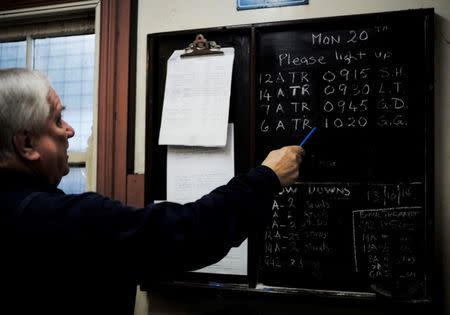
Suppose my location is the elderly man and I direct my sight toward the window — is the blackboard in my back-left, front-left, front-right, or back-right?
front-right

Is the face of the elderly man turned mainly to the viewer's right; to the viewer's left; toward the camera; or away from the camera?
to the viewer's right

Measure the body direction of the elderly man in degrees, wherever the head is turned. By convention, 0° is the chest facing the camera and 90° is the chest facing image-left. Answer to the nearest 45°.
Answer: approximately 225°

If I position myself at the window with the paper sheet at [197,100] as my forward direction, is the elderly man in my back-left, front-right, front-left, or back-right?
front-right

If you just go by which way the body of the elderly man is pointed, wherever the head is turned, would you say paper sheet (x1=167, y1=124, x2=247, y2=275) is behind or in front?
in front

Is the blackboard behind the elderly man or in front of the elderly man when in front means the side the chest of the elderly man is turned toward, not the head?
in front

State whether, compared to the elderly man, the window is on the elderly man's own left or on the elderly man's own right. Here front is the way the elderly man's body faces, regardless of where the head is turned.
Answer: on the elderly man's own left
